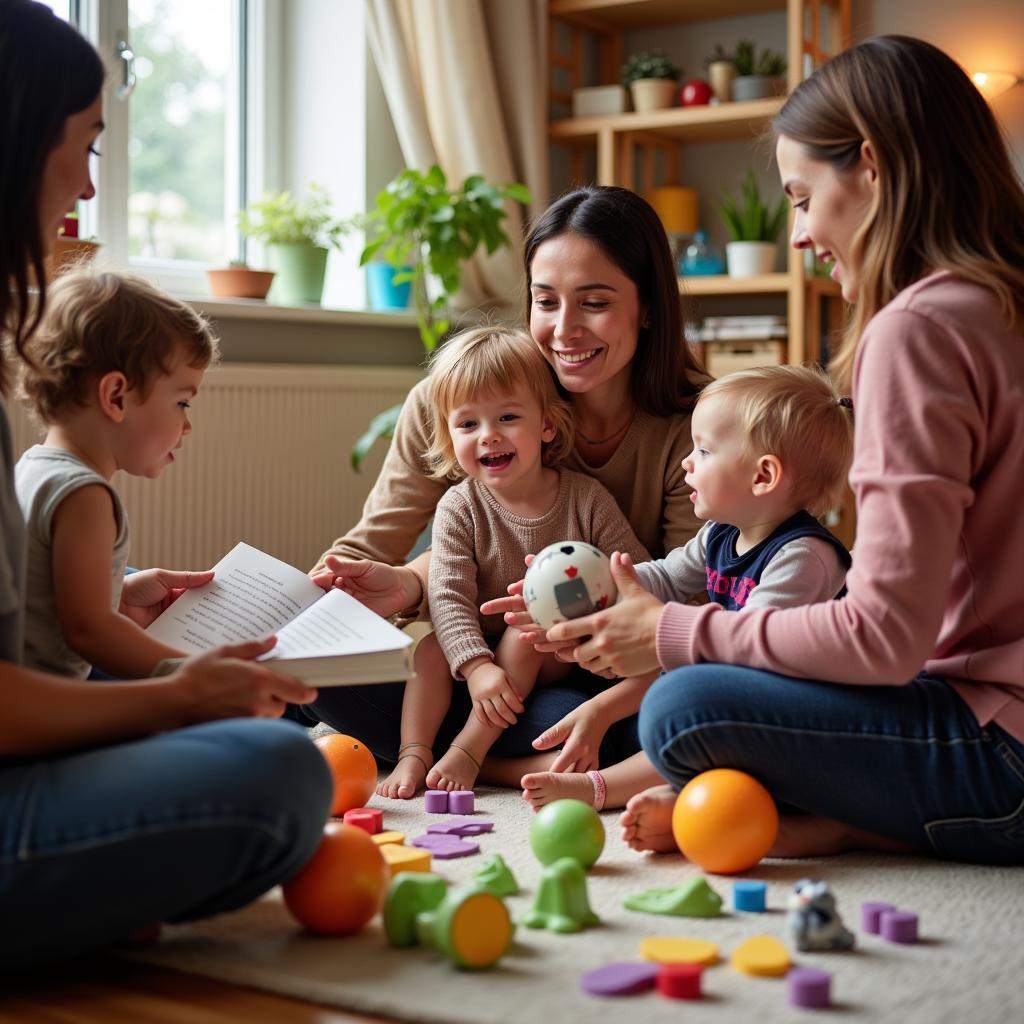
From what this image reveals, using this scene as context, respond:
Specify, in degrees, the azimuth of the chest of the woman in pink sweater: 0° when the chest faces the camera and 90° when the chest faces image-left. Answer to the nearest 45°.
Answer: approximately 90°

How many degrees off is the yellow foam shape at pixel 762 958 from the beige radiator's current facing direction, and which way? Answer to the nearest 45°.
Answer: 0° — it already faces it

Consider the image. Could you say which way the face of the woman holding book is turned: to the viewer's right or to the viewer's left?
to the viewer's right

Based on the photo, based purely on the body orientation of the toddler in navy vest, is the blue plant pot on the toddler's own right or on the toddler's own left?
on the toddler's own right

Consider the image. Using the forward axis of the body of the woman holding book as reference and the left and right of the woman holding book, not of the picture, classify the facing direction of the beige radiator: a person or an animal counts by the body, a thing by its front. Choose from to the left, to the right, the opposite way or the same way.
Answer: to the right

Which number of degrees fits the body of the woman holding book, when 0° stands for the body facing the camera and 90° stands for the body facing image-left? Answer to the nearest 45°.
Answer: approximately 270°

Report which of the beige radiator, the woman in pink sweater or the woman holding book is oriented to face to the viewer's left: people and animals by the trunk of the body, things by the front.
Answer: the woman in pink sweater

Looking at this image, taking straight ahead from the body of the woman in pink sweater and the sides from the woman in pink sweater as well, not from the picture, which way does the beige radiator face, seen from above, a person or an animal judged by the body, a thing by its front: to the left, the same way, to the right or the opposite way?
to the left

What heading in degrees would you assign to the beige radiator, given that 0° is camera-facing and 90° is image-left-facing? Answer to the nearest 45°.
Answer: approximately 0°
